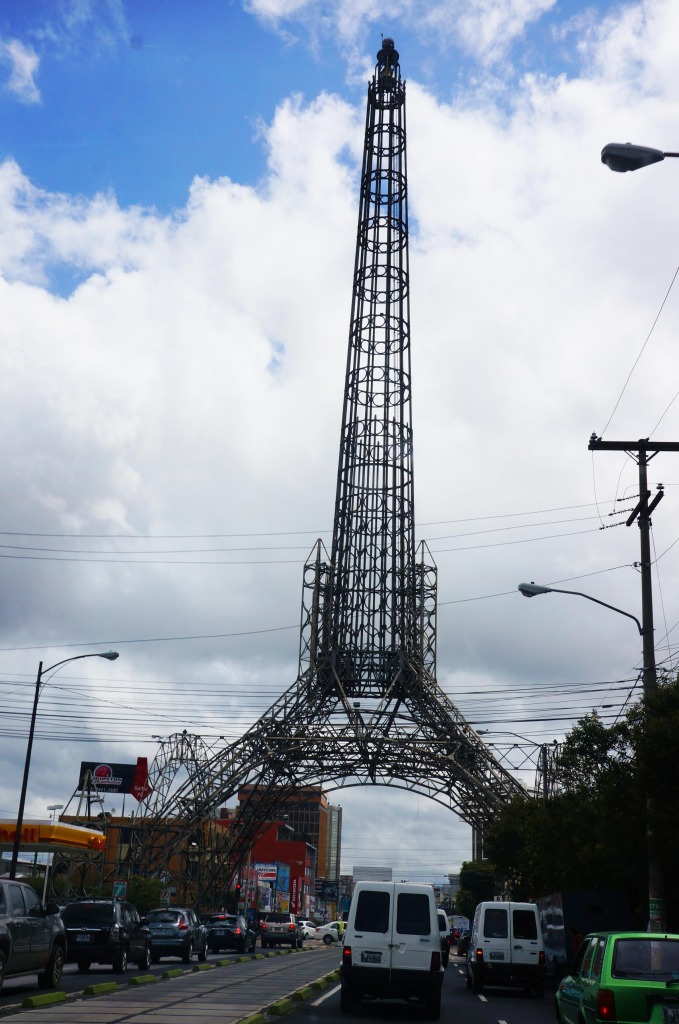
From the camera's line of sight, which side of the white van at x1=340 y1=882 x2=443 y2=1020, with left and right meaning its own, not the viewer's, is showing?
back

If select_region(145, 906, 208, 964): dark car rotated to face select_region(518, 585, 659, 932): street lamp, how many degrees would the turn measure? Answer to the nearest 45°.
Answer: approximately 90° to its right

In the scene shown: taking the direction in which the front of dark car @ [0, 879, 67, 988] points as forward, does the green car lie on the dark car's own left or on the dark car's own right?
on the dark car's own right

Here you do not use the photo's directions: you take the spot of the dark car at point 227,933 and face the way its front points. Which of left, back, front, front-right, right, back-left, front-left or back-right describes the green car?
back-right

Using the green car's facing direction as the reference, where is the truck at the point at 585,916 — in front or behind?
in front

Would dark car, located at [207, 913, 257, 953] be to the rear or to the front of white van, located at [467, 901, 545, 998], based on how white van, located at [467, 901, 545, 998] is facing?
to the front

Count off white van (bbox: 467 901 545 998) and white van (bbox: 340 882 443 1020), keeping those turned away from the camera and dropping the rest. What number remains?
2

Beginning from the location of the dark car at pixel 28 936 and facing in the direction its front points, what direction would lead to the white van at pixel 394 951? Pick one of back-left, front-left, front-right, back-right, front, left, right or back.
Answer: front-right

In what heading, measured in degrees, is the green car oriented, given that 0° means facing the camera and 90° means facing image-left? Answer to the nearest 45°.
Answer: approximately 135°

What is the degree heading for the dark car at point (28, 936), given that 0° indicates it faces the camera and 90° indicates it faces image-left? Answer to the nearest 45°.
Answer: approximately 225°

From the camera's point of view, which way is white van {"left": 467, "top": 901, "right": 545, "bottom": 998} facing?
away from the camera
